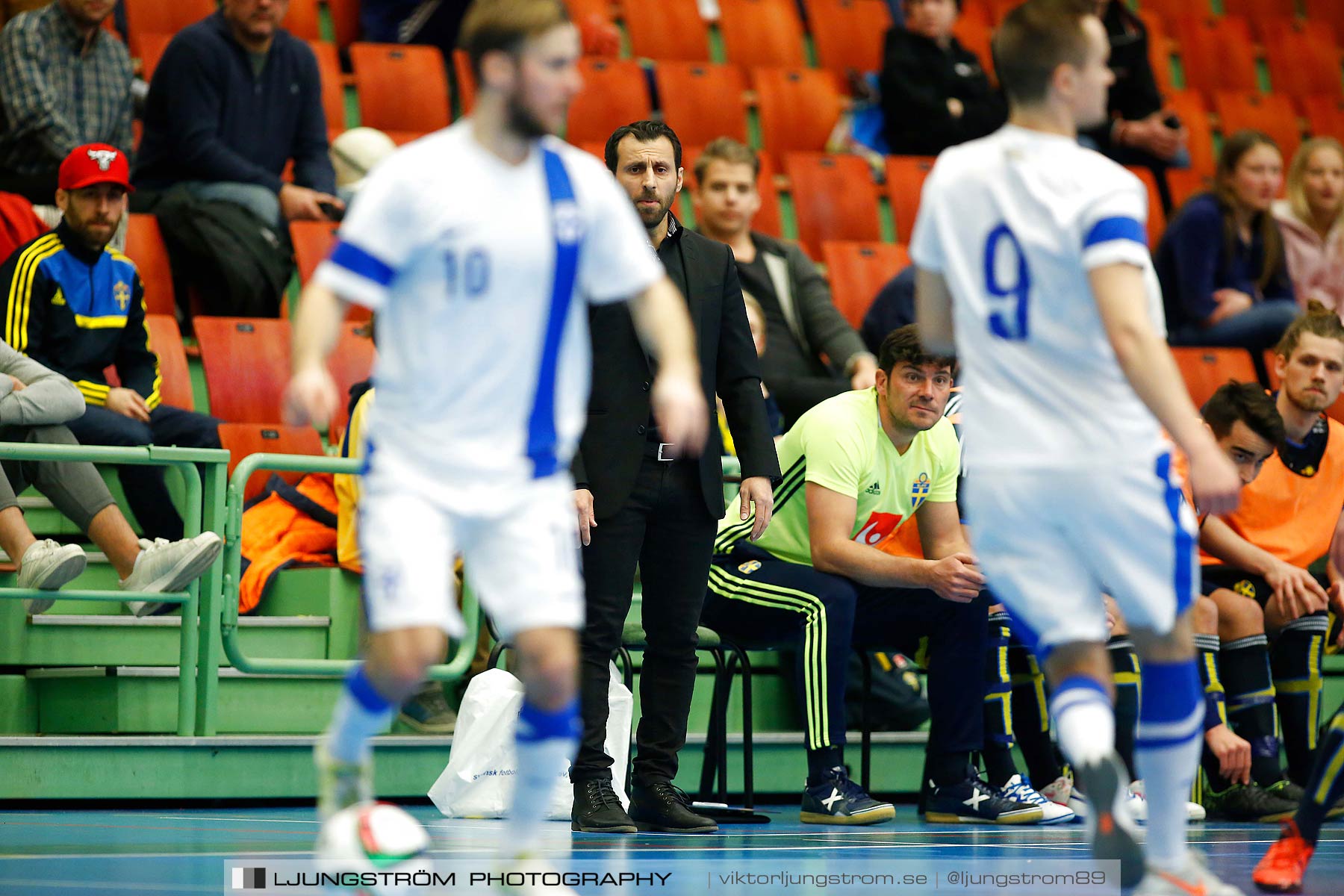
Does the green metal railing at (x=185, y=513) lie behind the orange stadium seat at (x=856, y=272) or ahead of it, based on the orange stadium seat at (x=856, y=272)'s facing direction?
ahead

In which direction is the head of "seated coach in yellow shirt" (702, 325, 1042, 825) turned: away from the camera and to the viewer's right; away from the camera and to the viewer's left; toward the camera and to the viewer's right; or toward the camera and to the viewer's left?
toward the camera and to the viewer's right

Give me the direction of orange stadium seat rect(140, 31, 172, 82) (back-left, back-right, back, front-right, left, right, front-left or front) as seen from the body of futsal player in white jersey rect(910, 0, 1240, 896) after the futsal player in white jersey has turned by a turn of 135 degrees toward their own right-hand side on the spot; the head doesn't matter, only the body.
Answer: back-right

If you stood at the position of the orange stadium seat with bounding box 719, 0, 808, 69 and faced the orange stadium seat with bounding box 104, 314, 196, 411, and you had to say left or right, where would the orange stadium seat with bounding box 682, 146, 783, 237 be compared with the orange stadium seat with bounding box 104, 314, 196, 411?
left

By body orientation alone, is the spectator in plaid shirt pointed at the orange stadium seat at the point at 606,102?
no

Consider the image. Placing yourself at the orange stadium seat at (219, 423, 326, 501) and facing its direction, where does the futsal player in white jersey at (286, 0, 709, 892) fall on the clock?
The futsal player in white jersey is roughly at 12 o'clock from the orange stadium seat.

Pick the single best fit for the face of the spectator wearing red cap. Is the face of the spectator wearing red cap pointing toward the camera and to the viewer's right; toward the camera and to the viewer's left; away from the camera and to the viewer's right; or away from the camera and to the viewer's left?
toward the camera and to the viewer's right

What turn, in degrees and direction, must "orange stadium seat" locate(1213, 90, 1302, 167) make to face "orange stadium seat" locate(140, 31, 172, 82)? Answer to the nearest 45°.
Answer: approximately 45° to its right

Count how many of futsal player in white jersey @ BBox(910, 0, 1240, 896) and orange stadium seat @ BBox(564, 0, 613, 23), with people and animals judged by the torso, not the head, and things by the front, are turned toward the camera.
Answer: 1

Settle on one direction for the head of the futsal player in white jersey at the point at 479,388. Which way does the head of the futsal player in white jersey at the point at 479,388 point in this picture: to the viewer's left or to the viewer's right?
to the viewer's right

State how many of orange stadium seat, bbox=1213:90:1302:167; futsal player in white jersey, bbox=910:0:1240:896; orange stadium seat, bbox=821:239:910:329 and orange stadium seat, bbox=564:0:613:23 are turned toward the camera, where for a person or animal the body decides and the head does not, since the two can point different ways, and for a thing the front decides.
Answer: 3

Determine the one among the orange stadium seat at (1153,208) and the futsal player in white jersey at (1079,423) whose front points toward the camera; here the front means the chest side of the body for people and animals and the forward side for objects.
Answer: the orange stadium seat

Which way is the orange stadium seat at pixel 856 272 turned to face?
toward the camera

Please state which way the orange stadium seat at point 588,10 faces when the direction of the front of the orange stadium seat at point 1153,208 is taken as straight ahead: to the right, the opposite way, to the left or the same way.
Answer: the same way

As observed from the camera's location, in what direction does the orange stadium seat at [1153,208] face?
facing the viewer

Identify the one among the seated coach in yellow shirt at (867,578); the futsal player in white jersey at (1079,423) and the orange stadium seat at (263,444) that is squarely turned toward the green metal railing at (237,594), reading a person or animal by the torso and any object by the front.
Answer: the orange stadium seat

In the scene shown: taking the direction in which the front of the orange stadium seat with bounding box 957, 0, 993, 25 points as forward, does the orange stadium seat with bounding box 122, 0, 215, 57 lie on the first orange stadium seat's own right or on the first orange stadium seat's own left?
on the first orange stadium seat's own right

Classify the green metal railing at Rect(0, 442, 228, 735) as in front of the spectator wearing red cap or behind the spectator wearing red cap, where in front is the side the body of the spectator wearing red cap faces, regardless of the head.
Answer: in front

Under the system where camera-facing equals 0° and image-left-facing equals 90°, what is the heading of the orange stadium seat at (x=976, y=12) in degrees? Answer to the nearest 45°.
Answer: approximately 0°
